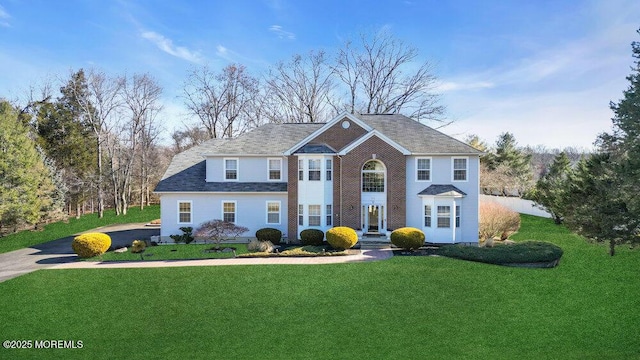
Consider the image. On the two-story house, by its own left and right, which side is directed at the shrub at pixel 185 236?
right

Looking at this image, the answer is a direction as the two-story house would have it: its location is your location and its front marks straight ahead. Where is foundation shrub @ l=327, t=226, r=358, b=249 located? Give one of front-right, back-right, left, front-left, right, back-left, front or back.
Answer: front

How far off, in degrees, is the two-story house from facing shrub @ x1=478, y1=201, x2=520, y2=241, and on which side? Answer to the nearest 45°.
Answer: approximately 90° to its left

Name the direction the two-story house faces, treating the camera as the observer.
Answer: facing the viewer

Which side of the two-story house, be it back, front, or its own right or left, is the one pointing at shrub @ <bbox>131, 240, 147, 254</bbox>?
right

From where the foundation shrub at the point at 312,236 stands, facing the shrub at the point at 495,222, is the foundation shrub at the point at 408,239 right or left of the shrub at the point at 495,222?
right

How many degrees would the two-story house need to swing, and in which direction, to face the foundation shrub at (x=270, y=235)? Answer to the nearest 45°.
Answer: approximately 90° to its right

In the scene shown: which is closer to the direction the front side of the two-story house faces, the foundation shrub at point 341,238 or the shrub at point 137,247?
the foundation shrub

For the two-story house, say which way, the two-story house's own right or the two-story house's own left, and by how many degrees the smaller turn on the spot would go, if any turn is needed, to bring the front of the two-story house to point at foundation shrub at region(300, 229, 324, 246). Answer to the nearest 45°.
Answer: approximately 45° to the two-story house's own right

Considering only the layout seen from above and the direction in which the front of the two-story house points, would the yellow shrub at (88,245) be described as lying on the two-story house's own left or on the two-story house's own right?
on the two-story house's own right
